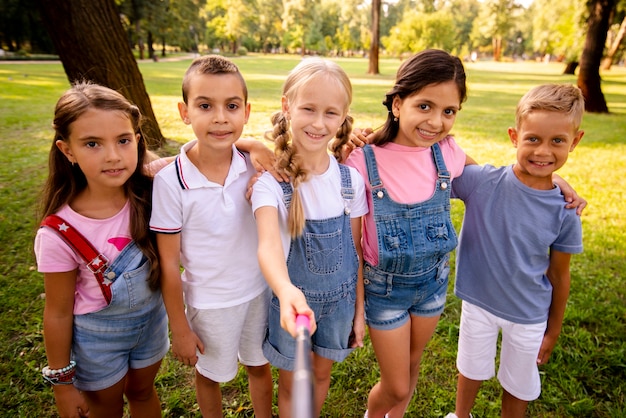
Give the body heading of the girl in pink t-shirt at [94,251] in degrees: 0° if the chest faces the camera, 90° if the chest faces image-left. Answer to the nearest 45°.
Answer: approximately 315°

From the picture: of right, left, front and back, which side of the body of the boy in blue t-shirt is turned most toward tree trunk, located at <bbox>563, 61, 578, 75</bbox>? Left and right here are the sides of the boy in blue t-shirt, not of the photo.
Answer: back

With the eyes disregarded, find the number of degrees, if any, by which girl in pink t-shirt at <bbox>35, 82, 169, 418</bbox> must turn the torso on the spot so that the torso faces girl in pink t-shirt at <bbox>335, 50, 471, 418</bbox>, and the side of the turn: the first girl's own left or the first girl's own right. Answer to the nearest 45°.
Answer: approximately 45° to the first girl's own left

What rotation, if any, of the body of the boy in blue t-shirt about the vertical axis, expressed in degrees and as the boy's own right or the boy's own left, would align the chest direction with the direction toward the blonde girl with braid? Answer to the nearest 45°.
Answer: approximately 45° to the boy's own right

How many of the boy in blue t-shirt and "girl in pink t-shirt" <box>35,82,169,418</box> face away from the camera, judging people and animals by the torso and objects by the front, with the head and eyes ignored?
0

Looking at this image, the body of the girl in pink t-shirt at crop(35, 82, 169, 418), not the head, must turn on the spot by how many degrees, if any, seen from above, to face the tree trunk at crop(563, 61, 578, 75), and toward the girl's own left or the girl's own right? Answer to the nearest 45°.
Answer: approximately 90° to the girl's own left

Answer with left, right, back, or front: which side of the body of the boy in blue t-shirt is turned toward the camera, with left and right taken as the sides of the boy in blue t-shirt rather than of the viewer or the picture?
front

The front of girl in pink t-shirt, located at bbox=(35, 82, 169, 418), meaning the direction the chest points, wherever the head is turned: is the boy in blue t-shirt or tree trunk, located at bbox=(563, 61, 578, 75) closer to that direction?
the boy in blue t-shirt
